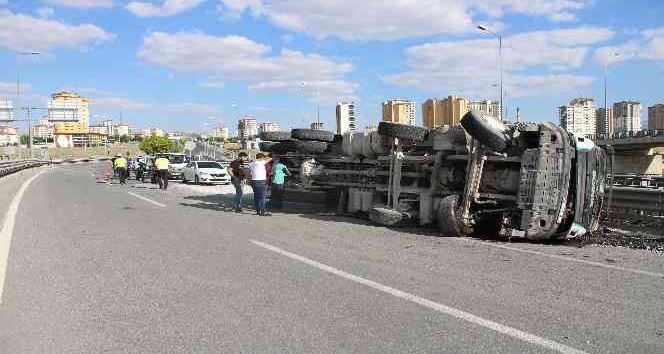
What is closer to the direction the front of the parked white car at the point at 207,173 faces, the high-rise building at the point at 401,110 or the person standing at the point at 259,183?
the person standing

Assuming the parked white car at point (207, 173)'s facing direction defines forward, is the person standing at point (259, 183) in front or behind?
in front

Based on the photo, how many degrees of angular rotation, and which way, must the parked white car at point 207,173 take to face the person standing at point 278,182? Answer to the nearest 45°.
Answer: approximately 45° to its right

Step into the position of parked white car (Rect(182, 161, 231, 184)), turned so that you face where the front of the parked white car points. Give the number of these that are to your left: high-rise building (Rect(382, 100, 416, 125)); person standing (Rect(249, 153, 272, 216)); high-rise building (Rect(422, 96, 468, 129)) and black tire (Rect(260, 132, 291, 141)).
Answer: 2

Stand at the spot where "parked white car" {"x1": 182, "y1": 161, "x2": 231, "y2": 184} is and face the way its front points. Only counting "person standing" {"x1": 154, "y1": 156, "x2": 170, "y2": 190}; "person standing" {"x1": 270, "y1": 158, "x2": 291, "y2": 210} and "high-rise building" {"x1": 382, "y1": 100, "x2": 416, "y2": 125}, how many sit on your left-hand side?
1

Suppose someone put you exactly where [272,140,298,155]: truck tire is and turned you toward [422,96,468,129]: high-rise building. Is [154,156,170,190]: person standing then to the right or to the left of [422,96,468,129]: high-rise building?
left

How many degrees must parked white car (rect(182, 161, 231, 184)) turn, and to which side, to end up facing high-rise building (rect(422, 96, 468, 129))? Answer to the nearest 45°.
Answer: approximately 90° to its left

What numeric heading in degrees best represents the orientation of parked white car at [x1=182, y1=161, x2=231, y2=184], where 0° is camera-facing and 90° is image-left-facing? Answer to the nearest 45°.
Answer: approximately 315°

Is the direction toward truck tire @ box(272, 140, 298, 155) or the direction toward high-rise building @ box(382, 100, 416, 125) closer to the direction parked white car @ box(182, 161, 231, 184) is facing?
the truck tire

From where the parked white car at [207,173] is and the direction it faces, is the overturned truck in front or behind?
in front
